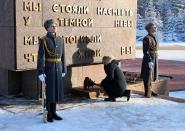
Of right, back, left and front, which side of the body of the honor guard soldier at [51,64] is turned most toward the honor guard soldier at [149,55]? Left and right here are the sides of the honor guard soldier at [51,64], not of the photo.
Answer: left

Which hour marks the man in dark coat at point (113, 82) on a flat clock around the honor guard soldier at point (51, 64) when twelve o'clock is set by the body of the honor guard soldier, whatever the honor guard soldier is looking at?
The man in dark coat is roughly at 9 o'clock from the honor guard soldier.

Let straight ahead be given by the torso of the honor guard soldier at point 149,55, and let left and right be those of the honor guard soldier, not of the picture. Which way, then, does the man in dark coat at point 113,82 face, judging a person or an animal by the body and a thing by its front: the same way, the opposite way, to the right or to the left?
the opposite way

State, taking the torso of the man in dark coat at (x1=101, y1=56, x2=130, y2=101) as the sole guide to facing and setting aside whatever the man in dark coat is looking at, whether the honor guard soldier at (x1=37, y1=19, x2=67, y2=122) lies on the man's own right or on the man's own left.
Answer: on the man's own left

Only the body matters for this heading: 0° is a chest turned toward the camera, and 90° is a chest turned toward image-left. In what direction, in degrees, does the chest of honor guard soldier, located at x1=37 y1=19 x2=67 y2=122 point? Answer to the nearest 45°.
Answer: approximately 315°

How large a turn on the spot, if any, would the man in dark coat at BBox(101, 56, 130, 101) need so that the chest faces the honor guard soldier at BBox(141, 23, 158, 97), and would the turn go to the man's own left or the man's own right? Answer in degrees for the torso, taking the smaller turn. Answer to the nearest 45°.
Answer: approximately 135° to the man's own right

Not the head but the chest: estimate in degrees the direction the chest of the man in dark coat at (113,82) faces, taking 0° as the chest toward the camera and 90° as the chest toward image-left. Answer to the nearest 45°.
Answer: approximately 90°

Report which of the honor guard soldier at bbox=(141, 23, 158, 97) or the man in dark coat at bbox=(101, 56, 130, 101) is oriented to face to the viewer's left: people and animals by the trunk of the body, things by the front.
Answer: the man in dark coat
